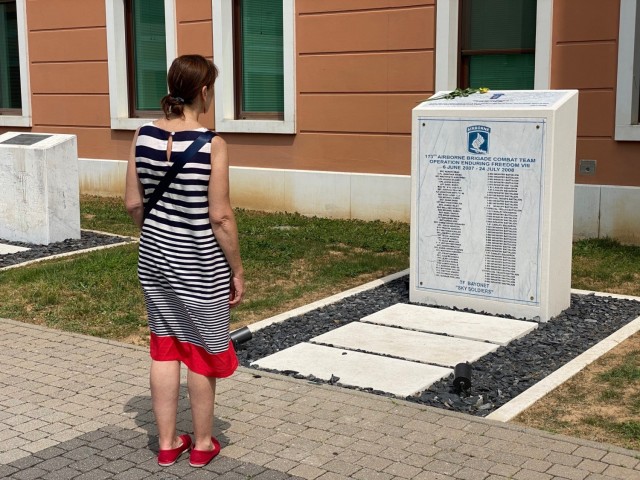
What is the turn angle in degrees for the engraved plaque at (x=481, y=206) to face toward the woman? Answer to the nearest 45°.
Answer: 0° — it already faces them

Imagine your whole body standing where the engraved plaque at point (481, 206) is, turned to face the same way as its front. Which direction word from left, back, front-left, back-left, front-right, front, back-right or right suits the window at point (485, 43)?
back-right

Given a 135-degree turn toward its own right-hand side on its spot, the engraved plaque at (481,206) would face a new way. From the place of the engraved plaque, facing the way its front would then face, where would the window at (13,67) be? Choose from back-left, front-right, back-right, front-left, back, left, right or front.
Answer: front-left

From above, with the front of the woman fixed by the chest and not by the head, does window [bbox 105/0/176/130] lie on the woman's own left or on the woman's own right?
on the woman's own left

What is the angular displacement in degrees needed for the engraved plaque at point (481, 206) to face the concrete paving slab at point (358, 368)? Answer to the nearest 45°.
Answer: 0° — it already faces it

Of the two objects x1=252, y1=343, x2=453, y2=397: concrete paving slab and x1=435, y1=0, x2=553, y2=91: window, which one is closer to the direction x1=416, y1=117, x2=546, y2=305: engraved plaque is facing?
the concrete paving slab

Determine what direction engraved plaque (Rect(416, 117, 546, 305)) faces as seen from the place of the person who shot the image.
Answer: facing the viewer and to the left of the viewer

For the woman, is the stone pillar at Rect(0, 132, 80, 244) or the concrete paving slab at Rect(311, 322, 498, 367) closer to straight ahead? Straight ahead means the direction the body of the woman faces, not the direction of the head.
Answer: the concrete paving slab

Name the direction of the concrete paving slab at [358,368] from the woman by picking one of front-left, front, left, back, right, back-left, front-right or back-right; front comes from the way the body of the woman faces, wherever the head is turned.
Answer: front

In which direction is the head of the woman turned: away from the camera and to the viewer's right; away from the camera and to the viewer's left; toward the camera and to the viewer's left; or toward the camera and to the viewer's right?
away from the camera and to the viewer's right

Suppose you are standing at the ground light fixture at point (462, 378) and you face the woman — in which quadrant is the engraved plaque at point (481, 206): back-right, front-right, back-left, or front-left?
back-right

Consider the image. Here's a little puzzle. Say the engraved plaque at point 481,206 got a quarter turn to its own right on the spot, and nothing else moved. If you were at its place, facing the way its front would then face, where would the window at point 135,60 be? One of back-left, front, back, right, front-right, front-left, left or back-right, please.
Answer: front

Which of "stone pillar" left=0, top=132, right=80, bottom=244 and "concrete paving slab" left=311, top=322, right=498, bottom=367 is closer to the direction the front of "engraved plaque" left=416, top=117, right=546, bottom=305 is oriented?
the concrete paving slab

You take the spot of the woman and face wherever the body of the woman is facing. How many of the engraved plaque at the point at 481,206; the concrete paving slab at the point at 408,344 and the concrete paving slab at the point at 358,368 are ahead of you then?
3

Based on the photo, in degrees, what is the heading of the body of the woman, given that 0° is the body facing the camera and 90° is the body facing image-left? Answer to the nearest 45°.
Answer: approximately 225°

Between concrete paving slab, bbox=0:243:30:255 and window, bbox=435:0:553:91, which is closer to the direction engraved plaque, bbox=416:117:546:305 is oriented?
the concrete paving slab

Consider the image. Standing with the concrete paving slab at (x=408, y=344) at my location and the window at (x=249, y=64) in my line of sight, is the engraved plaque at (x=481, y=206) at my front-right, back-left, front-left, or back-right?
front-right

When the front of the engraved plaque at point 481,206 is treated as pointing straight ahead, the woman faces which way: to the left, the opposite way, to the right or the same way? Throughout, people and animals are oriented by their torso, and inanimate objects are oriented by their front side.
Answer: the opposite way

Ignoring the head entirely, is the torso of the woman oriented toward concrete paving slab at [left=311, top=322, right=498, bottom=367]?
yes
